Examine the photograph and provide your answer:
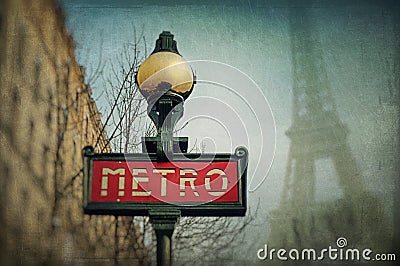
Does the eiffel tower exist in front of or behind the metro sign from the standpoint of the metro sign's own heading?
behind

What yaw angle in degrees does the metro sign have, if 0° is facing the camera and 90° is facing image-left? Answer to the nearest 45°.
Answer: approximately 0°
